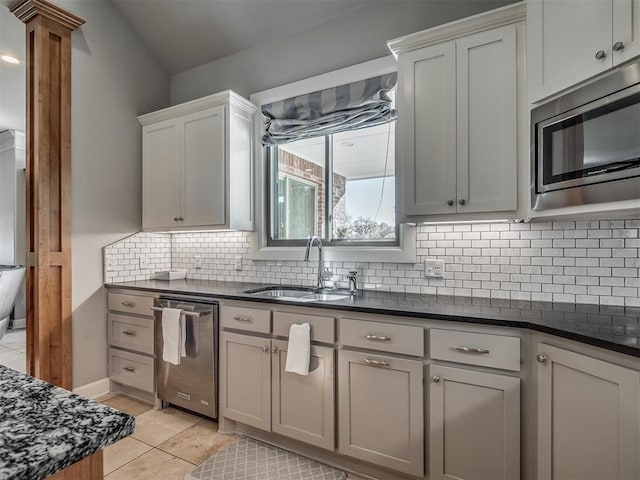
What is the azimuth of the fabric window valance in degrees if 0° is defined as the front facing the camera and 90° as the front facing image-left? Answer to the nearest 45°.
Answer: approximately 45°

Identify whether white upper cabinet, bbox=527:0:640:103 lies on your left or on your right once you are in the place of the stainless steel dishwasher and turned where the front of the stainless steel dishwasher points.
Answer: on your left

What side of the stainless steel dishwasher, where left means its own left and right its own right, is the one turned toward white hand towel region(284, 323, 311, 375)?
left

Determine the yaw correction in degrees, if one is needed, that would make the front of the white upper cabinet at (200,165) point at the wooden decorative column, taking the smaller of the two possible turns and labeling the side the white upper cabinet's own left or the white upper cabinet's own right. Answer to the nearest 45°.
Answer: approximately 45° to the white upper cabinet's own right

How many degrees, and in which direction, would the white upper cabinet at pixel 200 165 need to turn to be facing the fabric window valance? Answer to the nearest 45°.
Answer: approximately 90° to its left

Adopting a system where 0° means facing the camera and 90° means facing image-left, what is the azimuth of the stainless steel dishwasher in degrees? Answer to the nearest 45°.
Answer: approximately 45°

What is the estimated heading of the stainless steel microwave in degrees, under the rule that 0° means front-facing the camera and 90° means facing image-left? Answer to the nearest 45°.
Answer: approximately 45°

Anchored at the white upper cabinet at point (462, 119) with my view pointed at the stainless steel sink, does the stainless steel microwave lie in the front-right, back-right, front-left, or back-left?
back-left

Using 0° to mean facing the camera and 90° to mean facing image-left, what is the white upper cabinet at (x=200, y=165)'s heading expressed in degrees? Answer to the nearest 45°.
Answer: approximately 45°

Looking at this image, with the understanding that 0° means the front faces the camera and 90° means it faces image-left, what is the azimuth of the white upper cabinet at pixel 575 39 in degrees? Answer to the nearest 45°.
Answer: approximately 45°

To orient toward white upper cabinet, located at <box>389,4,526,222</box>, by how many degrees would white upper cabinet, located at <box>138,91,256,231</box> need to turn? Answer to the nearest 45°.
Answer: approximately 90° to its left

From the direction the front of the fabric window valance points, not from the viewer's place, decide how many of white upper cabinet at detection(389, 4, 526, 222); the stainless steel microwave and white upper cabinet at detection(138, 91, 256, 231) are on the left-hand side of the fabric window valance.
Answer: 2

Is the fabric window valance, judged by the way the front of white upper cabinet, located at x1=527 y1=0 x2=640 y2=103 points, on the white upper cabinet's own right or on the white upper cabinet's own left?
on the white upper cabinet's own right
